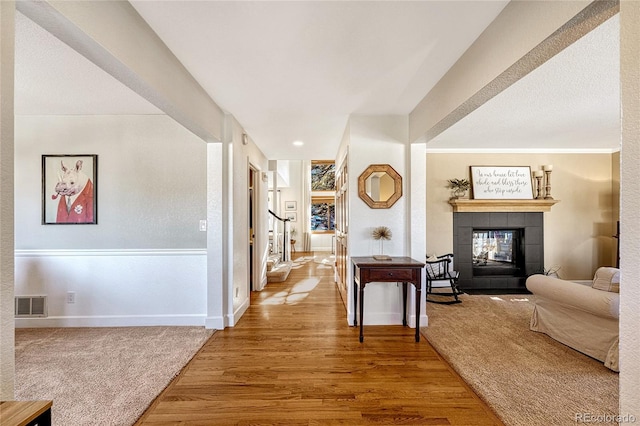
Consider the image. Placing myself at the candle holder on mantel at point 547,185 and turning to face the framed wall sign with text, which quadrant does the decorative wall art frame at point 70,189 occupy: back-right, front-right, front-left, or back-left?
front-left

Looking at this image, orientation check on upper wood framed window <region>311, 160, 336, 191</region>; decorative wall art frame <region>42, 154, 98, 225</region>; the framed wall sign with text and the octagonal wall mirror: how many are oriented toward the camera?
4

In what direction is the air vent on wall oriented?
toward the camera

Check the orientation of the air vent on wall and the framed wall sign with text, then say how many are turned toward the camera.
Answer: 2

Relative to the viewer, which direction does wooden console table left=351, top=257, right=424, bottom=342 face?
toward the camera

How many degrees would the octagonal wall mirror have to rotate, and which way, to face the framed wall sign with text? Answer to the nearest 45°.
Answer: approximately 135° to its left

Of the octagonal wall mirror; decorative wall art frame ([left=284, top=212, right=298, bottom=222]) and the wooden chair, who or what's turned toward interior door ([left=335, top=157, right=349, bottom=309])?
the decorative wall art frame

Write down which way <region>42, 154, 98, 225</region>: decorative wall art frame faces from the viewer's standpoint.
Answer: facing the viewer

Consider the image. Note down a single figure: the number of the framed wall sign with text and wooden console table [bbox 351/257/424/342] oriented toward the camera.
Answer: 2

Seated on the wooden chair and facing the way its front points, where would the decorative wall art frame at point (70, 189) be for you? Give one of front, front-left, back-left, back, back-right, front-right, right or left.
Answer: right

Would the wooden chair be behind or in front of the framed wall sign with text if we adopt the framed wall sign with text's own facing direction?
in front

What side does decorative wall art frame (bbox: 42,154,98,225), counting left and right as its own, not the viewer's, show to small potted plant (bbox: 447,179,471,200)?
left

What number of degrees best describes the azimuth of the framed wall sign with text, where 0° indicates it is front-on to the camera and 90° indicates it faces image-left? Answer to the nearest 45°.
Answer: approximately 0°

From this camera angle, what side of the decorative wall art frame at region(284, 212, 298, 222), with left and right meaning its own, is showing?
front
